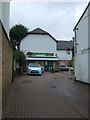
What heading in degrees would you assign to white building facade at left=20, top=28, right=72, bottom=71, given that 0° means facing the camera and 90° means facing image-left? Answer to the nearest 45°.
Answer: approximately 0°

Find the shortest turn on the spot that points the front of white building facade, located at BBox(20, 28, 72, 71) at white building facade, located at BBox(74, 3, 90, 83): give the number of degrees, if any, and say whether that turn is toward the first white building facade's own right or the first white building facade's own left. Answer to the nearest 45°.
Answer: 0° — it already faces it

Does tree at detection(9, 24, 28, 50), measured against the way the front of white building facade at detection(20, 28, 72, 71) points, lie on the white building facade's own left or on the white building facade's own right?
on the white building facade's own right

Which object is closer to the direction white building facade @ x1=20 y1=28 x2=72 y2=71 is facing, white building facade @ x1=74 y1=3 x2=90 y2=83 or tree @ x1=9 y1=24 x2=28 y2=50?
the white building facade
